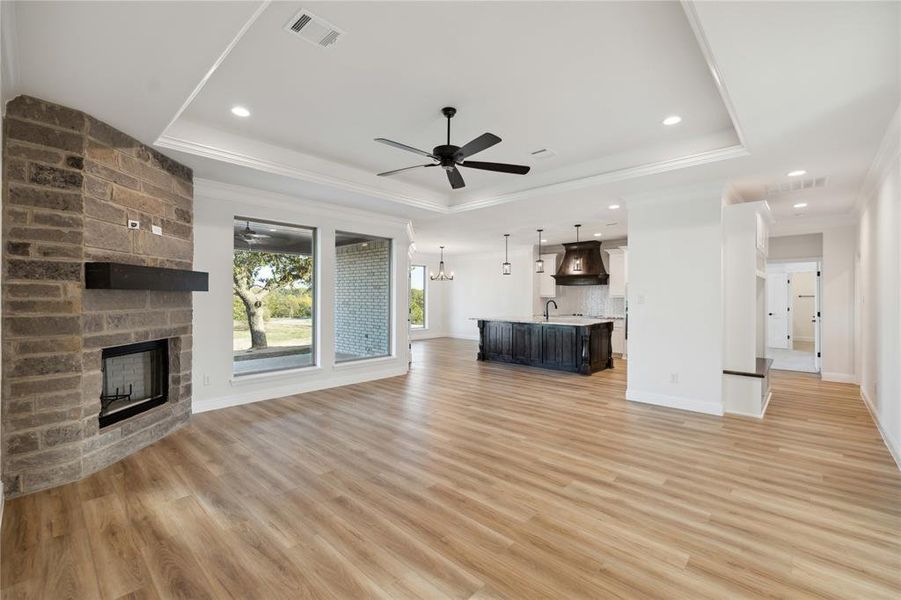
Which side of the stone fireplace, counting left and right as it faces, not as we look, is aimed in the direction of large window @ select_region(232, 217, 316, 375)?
left

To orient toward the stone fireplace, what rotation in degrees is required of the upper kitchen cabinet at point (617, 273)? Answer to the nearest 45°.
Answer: approximately 45° to its right

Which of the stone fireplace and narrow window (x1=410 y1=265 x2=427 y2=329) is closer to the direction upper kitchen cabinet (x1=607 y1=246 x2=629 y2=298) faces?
the stone fireplace

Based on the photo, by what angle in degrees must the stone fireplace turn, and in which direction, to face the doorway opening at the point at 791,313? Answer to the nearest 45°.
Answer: approximately 45° to its left

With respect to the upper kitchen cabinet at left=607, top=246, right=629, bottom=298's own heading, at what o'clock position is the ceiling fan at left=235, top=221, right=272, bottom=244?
The ceiling fan is roughly at 1 o'clock from the upper kitchen cabinet.

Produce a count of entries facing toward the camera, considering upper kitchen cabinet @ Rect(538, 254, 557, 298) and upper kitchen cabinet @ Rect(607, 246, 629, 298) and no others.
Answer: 2

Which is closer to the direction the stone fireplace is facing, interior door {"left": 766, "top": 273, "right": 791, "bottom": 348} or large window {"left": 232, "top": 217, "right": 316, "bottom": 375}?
the interior door

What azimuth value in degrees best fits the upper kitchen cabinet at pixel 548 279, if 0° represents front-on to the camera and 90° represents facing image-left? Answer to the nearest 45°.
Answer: approximately 0°

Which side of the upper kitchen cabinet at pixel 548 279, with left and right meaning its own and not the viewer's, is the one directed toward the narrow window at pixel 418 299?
right

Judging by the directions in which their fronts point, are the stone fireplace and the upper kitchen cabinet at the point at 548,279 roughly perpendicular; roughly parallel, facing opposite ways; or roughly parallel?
roughly perpendicular

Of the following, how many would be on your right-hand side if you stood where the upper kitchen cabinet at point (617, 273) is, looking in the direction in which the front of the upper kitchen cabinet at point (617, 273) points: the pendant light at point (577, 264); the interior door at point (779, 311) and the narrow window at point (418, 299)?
2

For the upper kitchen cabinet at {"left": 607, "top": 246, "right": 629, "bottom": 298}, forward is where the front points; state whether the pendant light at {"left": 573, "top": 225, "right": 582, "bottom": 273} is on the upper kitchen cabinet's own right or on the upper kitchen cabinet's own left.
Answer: on the upper kitchen cabinet's own right
